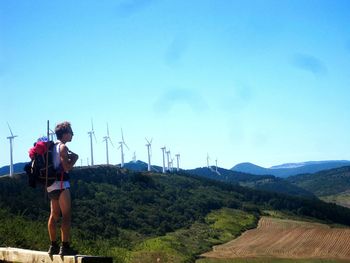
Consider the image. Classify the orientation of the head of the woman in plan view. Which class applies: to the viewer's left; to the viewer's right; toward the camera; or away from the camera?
to the viewer's right

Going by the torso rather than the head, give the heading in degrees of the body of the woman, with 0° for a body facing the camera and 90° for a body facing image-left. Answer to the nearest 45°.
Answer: approximately 270°
